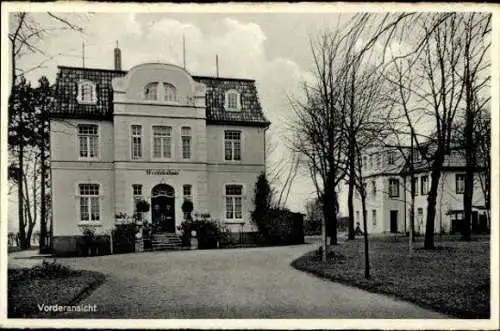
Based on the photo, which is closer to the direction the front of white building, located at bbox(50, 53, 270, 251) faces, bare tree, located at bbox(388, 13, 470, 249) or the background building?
the bare tree

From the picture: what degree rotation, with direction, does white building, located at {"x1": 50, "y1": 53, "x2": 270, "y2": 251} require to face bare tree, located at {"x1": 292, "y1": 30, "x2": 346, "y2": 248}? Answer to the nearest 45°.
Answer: approximately 45° to its left

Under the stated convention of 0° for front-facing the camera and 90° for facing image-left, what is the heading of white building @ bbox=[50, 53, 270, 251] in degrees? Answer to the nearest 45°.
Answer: approximately 0°

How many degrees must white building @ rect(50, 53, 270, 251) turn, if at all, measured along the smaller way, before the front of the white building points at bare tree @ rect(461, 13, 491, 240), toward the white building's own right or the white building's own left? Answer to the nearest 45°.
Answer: approximately 45° to the white building's own left
